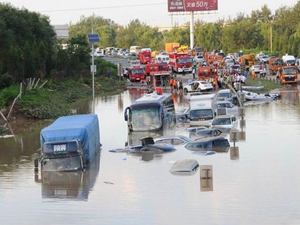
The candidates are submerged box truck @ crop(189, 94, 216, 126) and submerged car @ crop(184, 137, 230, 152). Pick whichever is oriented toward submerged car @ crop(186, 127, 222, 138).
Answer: the submerged box truck

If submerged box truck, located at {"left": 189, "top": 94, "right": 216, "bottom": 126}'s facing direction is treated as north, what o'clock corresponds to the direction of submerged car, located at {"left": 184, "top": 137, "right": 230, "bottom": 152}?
The submerged car is roughly at 12 o'clock from the submerged box truck.

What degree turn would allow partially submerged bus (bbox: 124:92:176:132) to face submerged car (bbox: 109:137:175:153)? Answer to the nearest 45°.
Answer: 0° — it already faces it

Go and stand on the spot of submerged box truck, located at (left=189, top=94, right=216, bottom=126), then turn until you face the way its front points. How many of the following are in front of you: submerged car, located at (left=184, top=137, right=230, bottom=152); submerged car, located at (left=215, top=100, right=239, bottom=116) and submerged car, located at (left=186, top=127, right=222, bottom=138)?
2

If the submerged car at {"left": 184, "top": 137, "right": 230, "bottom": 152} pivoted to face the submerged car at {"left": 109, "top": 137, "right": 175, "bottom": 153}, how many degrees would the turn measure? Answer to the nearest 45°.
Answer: approximately 45° to its right

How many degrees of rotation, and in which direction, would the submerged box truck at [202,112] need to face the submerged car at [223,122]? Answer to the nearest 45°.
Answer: approximately 45° to its left

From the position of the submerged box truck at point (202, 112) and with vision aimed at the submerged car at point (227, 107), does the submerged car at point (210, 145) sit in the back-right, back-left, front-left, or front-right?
back-right

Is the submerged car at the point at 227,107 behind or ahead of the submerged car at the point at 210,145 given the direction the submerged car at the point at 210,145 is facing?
behind

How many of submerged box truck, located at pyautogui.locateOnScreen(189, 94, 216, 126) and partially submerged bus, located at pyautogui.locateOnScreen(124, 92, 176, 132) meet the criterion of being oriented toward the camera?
2

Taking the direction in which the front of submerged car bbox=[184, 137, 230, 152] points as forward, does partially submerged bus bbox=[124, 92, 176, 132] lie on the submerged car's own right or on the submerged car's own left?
on the submerged car's own right

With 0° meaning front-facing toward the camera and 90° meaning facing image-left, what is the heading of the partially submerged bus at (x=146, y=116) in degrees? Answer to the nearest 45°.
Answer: approximately 0°
